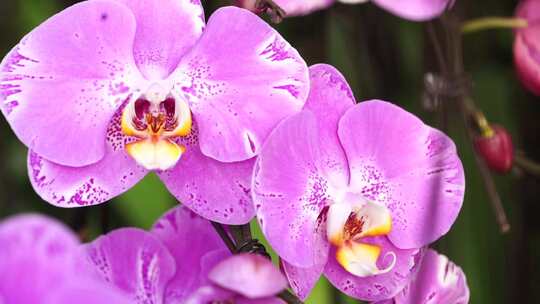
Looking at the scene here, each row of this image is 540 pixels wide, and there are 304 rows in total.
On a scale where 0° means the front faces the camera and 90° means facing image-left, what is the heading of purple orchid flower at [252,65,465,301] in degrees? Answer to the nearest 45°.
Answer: approximately 0°

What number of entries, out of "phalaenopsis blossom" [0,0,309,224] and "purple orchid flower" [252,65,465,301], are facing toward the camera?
2

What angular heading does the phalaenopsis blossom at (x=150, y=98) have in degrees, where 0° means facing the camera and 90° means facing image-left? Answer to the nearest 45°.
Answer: approximately 0°
